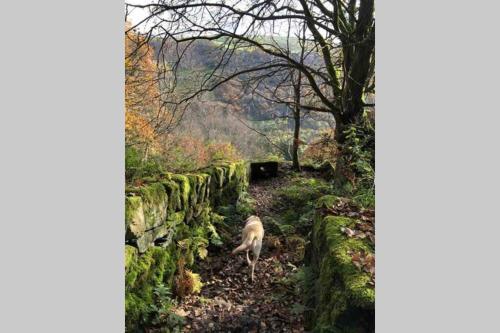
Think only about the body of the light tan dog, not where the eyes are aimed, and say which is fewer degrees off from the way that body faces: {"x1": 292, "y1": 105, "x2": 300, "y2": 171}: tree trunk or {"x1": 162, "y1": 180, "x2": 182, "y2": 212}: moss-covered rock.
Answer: the tree trunk

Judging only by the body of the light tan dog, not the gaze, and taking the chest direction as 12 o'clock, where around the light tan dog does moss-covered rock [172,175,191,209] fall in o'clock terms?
The moss-covered rock is roughly at 10 o'clock from the light tan dog.

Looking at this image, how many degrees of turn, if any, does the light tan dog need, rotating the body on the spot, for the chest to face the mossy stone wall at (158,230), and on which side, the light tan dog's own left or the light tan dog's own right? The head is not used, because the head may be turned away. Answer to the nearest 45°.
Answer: approximately 135° to the light tan dog's own left

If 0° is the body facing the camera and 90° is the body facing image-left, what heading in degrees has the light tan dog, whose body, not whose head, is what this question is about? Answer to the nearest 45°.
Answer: approximately 180°

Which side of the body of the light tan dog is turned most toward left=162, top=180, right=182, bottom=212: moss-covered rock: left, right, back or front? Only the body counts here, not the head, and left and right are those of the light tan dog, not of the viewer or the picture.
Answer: left

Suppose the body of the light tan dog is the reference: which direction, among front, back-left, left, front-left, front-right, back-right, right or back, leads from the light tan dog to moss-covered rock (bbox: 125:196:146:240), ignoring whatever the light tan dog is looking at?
back-left

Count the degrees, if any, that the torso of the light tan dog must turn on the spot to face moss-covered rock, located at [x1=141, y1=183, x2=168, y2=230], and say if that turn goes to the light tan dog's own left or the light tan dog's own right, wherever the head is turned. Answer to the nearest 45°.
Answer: approximately 135° to the light tan dog's own left
